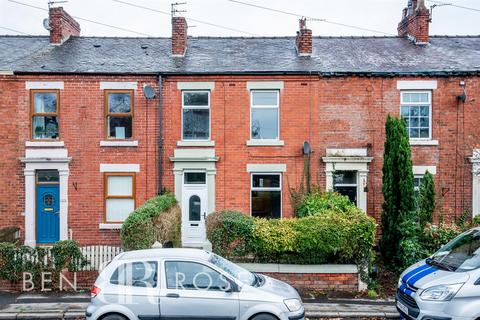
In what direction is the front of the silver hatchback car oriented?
to the viewer's right

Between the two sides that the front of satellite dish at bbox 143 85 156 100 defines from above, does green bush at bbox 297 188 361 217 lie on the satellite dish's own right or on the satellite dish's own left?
on the satellite dish's own left

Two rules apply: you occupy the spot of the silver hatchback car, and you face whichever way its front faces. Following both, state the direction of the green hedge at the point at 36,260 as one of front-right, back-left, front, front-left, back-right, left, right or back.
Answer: back-left

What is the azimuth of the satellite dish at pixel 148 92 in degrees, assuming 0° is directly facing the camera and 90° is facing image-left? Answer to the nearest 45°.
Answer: approximately 45°

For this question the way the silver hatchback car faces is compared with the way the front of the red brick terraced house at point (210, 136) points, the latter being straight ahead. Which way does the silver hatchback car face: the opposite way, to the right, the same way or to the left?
to the left

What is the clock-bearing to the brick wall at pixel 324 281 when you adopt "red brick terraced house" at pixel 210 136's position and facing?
The brick wall is roughly at 11 o'clock from the red brick terraced house.

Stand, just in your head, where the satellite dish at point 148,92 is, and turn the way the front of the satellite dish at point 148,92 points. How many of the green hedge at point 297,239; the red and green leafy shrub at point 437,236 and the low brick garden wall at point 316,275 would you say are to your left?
3

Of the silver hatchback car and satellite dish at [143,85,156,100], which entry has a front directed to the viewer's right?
the silver hatchback car

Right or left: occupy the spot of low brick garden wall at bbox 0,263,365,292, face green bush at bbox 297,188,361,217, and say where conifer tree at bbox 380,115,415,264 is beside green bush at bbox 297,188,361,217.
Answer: right

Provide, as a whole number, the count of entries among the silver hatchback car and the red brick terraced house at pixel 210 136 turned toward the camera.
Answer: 1

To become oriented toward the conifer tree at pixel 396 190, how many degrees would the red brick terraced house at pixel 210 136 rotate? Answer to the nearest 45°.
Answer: approximately 45° to its left

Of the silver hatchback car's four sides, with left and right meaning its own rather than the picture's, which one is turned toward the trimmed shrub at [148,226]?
left

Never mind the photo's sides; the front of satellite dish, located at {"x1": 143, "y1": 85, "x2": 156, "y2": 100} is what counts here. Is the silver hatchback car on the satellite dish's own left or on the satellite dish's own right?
on the satellite dish's own left
